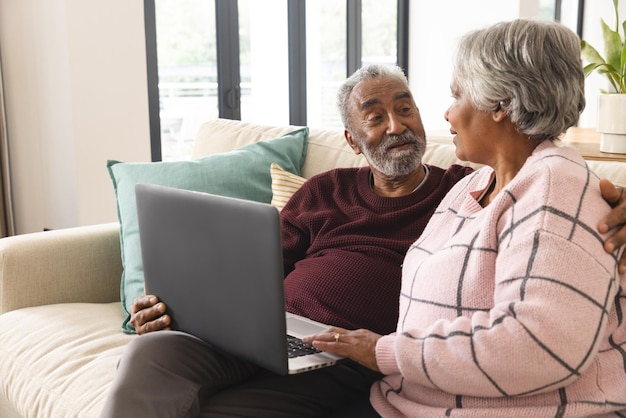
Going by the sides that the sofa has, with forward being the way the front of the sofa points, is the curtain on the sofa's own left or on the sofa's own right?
on the sofa's own right

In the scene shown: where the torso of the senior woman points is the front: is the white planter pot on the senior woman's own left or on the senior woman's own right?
on the senior woman's own right

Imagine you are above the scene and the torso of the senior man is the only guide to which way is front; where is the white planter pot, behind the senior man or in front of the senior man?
behind

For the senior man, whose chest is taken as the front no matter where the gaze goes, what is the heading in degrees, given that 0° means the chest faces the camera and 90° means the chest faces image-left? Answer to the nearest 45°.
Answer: approximately 45°

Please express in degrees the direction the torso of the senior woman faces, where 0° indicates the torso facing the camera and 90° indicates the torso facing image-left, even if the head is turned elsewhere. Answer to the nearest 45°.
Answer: approximately 90°

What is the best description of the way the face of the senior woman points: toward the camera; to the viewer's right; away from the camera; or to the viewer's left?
to the viewer's left

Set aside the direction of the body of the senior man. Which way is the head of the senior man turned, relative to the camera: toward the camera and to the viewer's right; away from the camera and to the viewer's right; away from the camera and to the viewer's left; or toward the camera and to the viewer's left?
toward the camera and to the viewer's right

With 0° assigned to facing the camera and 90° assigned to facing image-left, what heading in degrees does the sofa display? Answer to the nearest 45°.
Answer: approximately 45°

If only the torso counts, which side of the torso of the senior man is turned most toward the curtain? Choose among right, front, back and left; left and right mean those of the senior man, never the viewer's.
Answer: right

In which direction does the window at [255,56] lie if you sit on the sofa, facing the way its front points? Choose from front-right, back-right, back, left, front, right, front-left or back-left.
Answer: back-right
